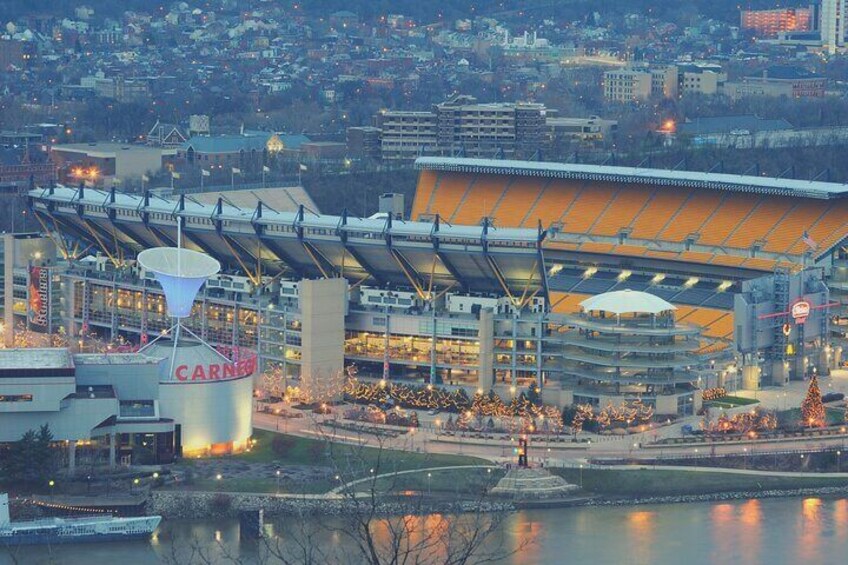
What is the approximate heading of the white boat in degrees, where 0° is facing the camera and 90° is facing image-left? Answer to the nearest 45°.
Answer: approximately 270°
